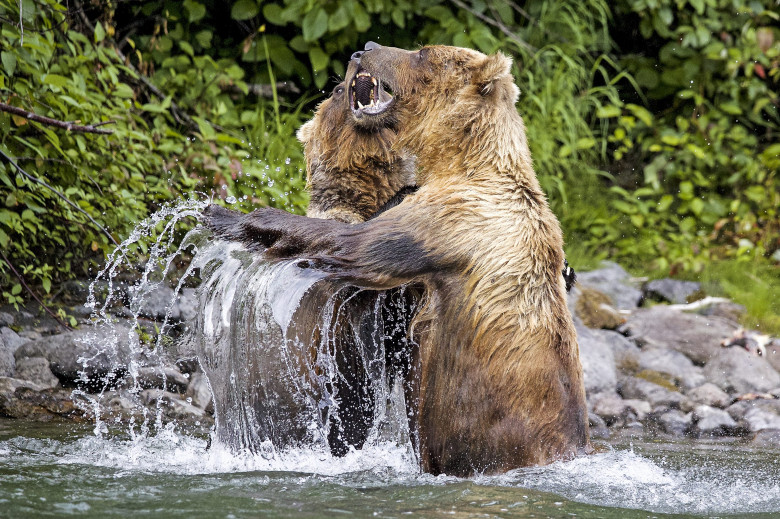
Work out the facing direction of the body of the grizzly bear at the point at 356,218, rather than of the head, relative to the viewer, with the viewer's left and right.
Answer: facing to the right of the viewer

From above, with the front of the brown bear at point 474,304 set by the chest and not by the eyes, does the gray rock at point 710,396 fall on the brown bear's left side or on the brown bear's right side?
on the brown bear's right side

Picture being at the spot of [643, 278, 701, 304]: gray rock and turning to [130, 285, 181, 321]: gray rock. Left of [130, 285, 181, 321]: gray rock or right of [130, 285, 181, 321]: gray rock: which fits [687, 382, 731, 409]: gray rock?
left

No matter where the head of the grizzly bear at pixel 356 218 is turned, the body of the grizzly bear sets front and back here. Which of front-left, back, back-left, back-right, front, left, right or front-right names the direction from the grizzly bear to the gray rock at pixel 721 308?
front-left

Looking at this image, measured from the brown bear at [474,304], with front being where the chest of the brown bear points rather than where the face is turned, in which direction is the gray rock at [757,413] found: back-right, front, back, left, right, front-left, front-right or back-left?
back-right

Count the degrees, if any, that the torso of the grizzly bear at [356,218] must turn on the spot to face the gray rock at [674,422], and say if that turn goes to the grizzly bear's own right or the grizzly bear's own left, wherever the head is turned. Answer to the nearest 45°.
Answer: approximately 45° to the grizzly bear's own left

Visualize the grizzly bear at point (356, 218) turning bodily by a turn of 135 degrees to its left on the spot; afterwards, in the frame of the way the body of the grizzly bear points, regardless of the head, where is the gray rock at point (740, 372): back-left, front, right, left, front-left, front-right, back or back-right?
right

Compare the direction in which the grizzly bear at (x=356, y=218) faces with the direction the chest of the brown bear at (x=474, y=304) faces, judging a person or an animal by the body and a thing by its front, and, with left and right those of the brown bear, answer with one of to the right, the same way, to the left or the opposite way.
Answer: the opposite way

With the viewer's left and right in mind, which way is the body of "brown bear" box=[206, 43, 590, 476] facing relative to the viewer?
facing to the left of the viewer
